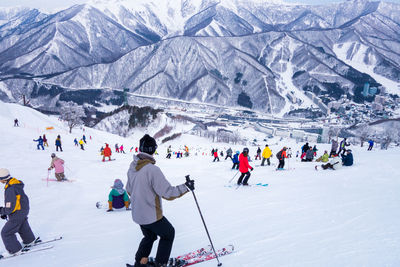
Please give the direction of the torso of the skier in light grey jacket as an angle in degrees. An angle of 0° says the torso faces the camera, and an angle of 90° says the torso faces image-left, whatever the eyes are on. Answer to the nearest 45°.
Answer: approximately 225°

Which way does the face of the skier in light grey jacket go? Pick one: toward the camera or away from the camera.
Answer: away from the camera

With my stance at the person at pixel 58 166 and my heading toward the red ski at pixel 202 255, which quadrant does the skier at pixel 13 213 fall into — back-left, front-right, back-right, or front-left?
front-right

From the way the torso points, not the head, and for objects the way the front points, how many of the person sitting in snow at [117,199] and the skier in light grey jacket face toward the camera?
0

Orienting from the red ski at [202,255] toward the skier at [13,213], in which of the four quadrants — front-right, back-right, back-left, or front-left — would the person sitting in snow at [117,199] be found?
front-right

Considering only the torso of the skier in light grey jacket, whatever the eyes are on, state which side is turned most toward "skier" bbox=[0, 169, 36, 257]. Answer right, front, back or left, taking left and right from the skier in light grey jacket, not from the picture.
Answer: left

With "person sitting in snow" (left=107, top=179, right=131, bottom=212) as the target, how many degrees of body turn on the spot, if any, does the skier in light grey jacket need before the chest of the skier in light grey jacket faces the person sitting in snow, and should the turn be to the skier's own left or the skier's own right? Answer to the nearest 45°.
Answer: approximately 45° to the skier's own left

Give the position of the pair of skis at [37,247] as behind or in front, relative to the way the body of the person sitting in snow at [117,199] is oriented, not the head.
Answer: behind

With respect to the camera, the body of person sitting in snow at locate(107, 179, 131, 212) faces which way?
away from the camera

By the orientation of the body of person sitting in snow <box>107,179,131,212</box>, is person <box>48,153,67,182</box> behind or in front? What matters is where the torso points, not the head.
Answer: in front

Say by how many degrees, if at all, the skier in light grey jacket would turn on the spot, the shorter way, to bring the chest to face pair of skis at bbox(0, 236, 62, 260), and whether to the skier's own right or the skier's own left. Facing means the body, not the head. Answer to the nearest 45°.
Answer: approximately 90° to the skier's own left

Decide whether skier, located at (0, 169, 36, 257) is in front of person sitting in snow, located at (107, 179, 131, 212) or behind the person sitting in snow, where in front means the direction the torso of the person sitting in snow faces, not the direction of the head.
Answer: behind
